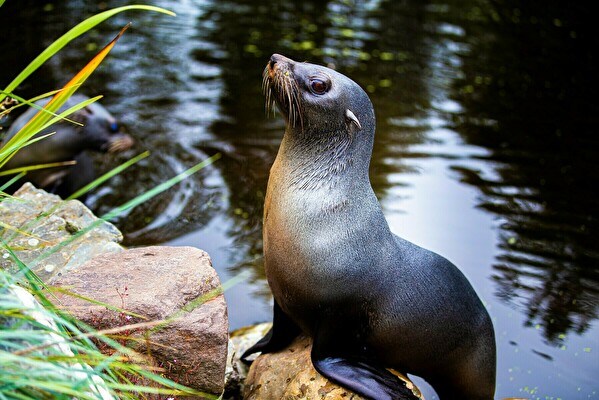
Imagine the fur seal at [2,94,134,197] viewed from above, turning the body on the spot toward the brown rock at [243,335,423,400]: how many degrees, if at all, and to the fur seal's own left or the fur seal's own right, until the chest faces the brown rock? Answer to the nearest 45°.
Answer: approximately 90° to the fur seal's own right

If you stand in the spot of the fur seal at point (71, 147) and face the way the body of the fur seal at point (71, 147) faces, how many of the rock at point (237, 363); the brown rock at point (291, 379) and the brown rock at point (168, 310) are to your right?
3

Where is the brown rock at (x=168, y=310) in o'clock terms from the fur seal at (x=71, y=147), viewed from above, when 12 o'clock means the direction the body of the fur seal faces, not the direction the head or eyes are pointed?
The brown rock is roughly at 3 o'clock from the fur seal.

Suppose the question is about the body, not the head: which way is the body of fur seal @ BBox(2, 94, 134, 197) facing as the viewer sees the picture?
to the viewer's right

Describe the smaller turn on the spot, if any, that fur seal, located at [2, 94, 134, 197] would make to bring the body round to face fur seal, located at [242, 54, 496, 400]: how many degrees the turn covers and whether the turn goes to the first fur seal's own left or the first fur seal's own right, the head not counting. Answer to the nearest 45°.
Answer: approximately 90° to the first fur seal's own right

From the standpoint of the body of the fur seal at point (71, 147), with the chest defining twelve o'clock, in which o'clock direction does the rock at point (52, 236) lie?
The rock is roughly at 3 o'clock from the fur seal.

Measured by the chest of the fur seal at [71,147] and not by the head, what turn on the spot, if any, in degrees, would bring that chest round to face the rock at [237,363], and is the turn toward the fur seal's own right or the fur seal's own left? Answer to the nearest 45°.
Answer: approximately 90° to the fur seal's own right
